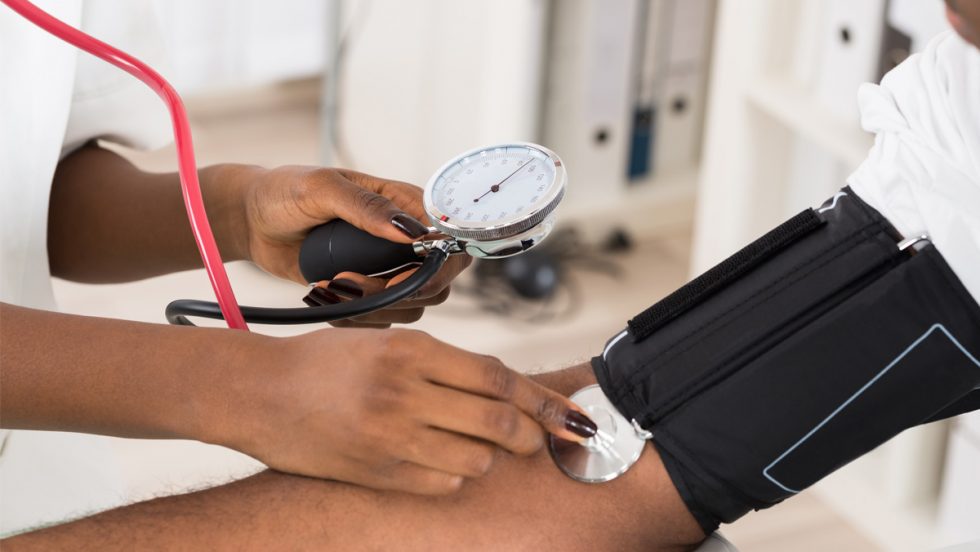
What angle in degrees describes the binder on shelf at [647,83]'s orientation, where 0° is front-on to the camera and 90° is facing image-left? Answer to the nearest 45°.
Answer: approximately 0°

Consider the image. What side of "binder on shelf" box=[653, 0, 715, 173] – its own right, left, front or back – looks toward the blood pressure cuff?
front

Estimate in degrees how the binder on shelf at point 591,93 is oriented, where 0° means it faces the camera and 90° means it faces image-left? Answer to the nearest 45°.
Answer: approximately 0°

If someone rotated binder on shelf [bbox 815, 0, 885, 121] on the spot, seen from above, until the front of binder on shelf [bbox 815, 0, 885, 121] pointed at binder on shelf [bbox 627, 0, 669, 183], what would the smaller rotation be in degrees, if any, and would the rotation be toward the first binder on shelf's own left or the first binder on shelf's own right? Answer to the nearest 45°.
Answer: approximately 135° to the first binder on shelf's own right

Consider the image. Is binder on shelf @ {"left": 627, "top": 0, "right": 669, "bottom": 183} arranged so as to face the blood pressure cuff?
yes
